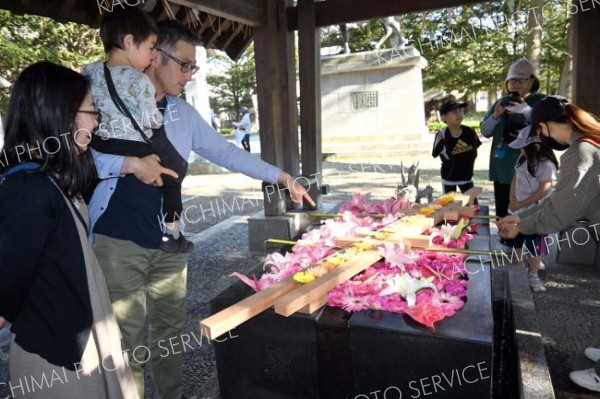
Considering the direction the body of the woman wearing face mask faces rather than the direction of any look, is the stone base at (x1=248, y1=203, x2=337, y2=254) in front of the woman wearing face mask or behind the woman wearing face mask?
in front

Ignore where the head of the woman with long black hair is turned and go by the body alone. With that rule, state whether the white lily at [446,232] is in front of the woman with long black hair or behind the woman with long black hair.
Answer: in front

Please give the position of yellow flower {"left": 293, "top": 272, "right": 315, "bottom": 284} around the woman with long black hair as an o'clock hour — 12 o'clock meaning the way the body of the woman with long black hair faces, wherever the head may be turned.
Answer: The yellow flower is roughly at 12 o'clock from the woman with long black hair.

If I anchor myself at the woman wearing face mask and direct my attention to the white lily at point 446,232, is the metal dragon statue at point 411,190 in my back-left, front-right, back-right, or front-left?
front-right

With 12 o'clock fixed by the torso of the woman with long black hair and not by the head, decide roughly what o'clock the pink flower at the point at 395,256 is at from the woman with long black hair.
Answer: The pink flower is roughly at 12 o'clock from the woman with long black hair.

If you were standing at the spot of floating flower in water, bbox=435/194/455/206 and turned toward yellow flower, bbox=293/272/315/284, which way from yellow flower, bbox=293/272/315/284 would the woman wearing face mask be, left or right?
left

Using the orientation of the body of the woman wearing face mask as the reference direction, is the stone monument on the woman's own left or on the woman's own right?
on the woman's own right

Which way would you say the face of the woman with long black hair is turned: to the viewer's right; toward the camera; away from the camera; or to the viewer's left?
to the viewer's right

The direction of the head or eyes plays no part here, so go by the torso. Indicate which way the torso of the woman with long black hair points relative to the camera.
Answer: to the viewer's right

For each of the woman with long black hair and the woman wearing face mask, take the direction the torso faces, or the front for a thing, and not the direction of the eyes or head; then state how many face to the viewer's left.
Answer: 1

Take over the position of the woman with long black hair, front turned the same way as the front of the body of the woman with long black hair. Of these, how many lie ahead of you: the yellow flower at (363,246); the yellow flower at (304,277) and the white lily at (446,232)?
3

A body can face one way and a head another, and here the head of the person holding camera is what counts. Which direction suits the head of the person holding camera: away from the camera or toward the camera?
toward the camera

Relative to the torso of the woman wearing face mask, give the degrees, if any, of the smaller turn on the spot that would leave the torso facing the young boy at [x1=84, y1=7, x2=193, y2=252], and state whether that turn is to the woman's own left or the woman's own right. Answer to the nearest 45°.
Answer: approximately 45° to the woman's own left

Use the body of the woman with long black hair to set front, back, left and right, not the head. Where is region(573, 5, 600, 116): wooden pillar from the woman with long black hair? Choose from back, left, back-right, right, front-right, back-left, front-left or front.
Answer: front

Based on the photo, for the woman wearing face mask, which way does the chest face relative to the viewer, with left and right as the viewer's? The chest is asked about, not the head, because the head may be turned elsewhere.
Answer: facing to the left of the viewer
